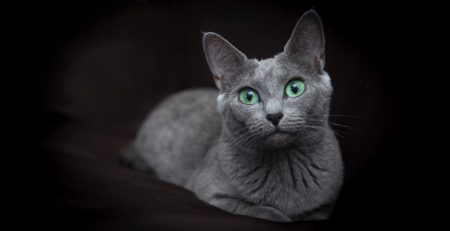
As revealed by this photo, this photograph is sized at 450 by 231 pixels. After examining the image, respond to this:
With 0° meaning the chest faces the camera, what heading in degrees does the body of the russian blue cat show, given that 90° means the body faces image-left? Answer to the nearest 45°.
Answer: approximately 315°
